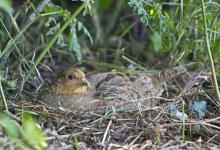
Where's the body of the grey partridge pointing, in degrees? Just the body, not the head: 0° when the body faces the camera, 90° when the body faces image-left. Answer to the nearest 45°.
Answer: approximately 90°
